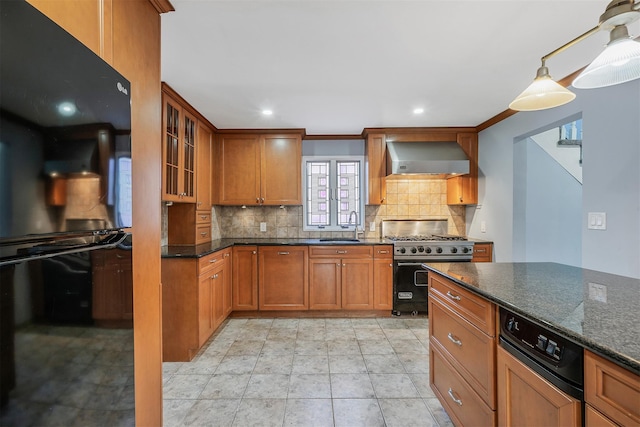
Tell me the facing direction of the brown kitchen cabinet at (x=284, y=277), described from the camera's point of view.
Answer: facing the viewer

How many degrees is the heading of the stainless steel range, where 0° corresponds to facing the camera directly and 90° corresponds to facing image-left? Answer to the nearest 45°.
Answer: approximately 0°

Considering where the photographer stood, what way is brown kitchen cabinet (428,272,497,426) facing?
facing the viewer and to the left of the viewer

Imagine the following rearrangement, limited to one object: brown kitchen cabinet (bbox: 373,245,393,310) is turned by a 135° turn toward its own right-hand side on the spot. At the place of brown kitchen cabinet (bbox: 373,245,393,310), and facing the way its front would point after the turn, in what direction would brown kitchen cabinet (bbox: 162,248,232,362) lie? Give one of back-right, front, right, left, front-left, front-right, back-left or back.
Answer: left

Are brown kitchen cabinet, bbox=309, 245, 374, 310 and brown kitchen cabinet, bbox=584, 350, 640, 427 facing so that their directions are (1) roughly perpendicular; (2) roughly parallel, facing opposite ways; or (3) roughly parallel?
roughly perpendicular

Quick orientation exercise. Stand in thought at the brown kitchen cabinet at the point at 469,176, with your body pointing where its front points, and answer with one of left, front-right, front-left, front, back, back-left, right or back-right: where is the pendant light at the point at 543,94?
front

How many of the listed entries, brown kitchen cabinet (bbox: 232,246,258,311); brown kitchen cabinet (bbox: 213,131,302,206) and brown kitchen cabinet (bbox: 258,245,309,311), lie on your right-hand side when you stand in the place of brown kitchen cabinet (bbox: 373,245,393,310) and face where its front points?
3

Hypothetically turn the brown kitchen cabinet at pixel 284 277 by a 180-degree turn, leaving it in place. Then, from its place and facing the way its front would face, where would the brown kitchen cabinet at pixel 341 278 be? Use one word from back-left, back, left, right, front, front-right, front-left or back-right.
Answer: right

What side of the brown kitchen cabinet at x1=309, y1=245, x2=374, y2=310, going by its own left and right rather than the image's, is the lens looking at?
front

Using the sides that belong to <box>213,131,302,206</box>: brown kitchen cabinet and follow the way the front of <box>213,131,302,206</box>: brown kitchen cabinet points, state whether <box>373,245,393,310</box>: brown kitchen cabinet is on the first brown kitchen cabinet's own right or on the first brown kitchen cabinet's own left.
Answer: on the first brown kitchen cabinet's own left

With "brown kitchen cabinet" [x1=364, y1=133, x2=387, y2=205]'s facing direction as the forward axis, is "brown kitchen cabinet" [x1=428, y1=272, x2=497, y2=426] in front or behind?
in front

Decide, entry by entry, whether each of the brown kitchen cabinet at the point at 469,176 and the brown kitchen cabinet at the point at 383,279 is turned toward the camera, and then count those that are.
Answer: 2

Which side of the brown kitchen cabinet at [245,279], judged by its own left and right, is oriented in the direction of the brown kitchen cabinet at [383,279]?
left

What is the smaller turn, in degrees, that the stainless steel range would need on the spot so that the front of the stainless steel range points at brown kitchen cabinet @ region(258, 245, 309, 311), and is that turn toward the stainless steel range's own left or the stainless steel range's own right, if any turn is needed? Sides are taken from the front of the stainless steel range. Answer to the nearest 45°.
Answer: approximately 90° to the stainless steel range's own right
